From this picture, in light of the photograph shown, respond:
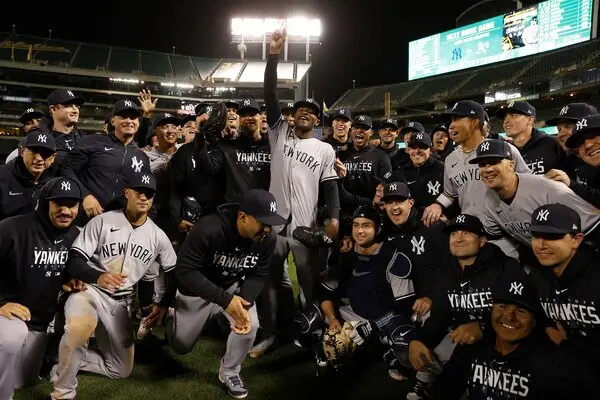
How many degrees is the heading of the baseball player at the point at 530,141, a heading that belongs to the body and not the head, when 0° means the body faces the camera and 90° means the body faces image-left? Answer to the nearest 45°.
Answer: approximately 45°

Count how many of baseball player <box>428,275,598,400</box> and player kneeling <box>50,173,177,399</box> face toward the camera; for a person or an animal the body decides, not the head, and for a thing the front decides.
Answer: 2

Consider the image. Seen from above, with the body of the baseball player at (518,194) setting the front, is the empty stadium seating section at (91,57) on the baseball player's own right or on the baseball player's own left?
on the baseball player's own right

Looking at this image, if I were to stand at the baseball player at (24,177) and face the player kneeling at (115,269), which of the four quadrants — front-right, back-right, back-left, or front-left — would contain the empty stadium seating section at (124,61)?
back-left

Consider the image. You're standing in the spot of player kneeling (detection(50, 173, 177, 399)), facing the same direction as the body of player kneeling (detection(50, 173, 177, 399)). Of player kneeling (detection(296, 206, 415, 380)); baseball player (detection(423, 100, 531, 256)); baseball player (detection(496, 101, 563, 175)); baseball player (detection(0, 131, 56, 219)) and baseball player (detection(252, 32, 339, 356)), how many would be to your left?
4

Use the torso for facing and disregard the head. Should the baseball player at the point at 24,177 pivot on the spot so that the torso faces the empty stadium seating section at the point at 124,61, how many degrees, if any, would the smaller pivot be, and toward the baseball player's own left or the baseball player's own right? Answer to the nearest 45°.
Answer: approximately 135° to the baseball player's own left

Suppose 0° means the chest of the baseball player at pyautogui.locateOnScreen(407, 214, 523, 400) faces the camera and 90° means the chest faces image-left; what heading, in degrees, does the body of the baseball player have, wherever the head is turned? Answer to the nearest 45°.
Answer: approximately 45°

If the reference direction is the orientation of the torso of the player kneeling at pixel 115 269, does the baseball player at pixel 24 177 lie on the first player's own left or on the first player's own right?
on the first player's own right

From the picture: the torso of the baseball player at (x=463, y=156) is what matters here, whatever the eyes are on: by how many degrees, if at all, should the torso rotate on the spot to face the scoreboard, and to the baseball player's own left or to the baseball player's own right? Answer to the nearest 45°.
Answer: approximately 135° to the baseball player's own right

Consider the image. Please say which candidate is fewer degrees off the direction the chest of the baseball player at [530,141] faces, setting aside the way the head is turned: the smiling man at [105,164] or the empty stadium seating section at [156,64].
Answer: the smiling man

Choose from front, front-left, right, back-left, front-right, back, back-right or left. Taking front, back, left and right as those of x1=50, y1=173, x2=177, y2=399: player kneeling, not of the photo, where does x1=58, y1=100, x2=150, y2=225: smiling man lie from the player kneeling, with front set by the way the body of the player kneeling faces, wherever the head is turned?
back

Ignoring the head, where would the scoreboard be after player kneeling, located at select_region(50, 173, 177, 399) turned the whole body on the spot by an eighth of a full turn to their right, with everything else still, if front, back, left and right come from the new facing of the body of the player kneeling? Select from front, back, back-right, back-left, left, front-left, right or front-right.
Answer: back
